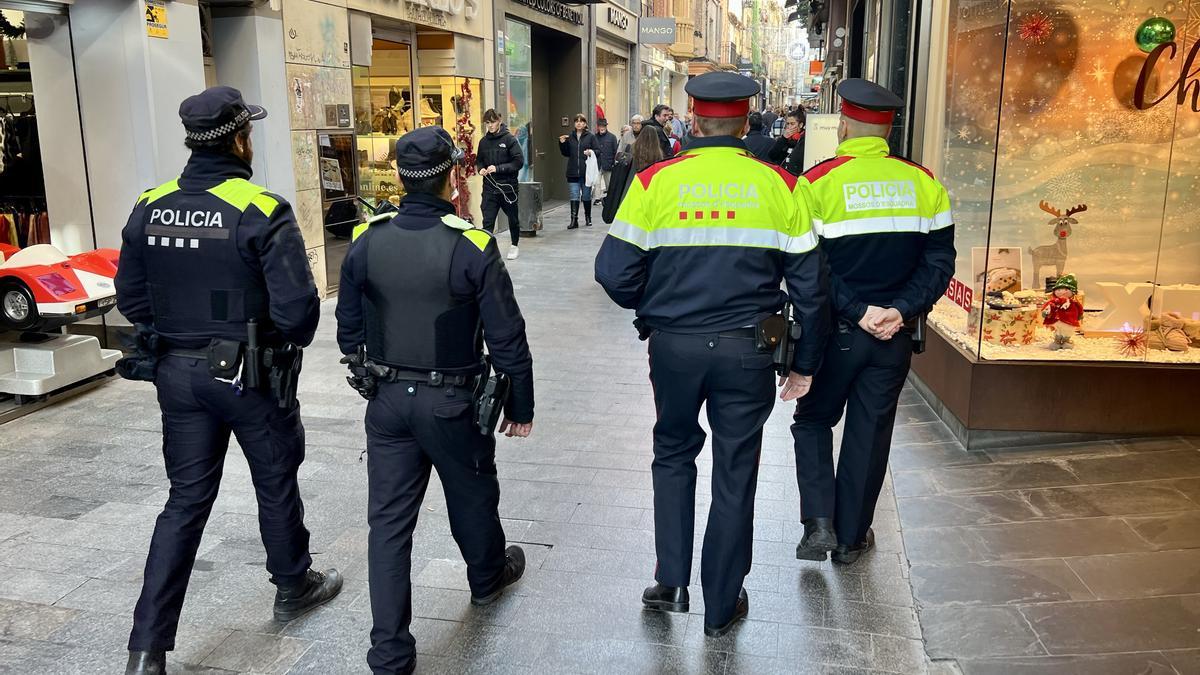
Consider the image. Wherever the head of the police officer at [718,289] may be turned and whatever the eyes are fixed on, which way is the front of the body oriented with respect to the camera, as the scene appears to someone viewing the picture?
away from the camera

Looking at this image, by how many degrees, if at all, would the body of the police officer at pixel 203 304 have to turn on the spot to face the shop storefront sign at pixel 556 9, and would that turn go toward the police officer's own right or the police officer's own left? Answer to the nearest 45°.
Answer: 0° — they already face it

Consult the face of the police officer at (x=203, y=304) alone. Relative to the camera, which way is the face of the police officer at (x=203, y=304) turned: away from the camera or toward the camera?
away from the camera

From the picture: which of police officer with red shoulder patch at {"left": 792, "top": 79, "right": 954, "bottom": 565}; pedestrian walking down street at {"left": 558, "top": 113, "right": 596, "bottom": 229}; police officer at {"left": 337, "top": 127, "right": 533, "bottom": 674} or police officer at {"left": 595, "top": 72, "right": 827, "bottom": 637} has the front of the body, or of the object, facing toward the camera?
the pedestrian walking down street

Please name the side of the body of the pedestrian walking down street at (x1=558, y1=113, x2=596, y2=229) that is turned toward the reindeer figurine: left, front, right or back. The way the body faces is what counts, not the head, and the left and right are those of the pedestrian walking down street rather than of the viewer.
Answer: front

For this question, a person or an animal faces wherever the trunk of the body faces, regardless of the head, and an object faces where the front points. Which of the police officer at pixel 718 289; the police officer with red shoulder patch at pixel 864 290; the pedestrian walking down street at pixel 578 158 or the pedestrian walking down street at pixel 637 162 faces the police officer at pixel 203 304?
the pedestrian walking down street at pixel 578 158

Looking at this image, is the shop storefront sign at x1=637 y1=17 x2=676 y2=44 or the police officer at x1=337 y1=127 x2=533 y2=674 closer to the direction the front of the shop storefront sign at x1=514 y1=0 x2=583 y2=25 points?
the police officer

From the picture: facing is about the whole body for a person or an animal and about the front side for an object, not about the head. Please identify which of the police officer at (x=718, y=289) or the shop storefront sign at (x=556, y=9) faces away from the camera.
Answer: the police officer

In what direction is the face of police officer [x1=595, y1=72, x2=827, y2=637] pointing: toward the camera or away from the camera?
away from the camera

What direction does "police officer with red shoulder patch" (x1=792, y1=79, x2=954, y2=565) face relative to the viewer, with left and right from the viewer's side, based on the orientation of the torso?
facing away from the viewer

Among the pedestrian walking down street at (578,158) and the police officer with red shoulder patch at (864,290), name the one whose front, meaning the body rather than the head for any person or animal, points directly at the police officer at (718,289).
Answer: the pedestrian walking down street

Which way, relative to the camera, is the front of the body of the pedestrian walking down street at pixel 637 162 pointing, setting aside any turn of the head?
away from the camera

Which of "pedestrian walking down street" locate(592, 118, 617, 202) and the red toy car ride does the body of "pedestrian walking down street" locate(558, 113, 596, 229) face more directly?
the red toy car ride

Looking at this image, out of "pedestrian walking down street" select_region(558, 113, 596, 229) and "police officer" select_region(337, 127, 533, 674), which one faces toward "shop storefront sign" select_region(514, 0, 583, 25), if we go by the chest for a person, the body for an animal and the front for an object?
the police officer

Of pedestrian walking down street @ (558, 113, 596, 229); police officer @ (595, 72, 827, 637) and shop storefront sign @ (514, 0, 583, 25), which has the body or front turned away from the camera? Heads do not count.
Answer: the police officer
